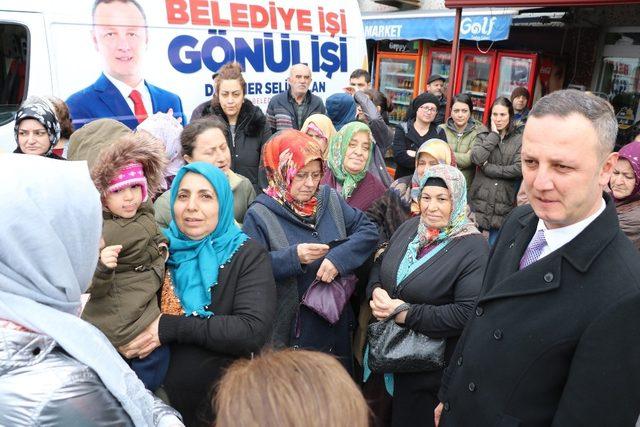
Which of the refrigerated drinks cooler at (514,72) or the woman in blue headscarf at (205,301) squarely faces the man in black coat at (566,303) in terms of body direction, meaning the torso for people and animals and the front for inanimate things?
the refrigerated drinks cooler

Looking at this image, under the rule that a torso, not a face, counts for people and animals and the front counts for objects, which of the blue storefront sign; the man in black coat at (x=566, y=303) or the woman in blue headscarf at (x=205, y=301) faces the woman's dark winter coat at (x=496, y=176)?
the blue storefront sign

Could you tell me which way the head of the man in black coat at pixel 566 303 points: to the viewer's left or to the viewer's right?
to the viewer's left

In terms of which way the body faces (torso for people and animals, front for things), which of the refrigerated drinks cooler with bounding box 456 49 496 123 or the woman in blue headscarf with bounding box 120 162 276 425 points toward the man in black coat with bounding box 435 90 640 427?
the refrigerated drinks cooler

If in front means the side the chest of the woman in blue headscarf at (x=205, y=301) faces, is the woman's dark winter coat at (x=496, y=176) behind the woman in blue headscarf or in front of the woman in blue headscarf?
behind

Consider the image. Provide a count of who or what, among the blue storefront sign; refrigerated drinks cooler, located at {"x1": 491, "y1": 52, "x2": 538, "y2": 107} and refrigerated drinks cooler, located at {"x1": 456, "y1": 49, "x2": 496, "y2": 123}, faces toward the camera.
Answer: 3

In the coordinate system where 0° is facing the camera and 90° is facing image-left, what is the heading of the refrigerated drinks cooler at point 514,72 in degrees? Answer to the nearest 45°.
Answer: approximately 0°

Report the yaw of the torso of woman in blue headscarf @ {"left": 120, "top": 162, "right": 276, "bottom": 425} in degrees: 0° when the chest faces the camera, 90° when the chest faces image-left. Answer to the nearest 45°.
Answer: approximately 45°

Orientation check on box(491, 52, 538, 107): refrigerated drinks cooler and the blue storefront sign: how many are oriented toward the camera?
2

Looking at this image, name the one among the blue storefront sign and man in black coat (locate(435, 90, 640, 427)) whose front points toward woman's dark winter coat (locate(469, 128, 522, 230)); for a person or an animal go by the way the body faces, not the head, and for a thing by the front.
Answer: the blue storefront sign

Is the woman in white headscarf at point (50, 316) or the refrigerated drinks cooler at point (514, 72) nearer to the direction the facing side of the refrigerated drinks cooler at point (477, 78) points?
the woman in white headscarf

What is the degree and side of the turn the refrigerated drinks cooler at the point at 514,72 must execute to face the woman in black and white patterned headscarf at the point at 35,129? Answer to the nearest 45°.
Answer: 0° — it already faces them

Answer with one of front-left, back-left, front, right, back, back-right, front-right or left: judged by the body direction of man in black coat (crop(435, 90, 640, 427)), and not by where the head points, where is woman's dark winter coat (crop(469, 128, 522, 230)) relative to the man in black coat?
back-right
